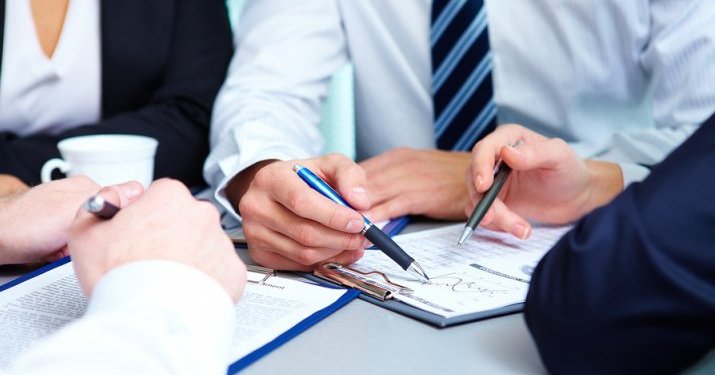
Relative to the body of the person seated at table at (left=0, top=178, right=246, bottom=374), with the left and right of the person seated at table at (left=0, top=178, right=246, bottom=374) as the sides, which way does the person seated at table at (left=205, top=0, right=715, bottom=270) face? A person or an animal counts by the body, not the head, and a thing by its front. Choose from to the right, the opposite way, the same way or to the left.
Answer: the opposite way

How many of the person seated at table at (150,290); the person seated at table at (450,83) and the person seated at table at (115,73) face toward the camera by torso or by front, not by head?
2

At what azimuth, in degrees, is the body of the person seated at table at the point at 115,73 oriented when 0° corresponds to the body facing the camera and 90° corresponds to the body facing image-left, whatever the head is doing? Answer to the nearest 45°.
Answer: approximately 0°

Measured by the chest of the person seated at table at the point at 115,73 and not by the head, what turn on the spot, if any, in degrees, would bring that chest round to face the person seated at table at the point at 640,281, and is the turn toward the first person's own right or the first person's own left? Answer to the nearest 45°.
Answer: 0° — they already face them

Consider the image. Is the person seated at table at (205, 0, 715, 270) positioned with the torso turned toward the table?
yes

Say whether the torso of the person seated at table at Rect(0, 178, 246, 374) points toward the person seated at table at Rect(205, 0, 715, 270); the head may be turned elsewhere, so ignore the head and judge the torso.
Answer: yes

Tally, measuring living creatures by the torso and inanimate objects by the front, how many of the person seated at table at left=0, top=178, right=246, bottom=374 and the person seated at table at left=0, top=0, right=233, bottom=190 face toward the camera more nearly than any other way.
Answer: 1

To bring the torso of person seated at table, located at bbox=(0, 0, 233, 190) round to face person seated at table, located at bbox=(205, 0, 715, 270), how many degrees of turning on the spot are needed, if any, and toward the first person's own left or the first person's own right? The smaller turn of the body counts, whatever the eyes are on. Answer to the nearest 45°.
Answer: approximately 45° to the first person's own left

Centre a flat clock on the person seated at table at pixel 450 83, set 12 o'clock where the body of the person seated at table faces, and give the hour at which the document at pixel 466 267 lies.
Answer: The document is roughly at 12 o'clock from the person seated at table.

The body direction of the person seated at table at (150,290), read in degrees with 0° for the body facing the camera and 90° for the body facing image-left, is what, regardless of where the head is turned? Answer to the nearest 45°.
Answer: approximately 225°

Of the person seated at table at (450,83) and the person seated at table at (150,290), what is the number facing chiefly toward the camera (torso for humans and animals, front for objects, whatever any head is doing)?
1
